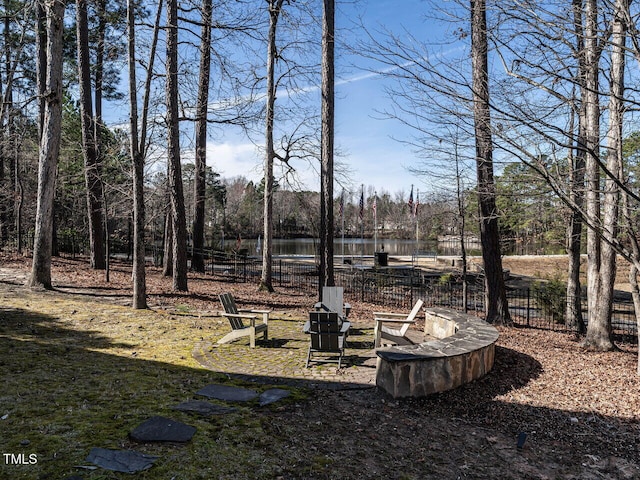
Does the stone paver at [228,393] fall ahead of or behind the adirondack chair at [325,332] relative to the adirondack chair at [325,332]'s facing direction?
behind

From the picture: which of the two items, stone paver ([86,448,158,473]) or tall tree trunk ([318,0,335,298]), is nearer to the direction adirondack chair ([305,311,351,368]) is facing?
the tall tree trunk

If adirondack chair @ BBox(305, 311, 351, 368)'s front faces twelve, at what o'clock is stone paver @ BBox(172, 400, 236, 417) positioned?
The stone paver is roughly at 7 o'clock from the adirondack chair.

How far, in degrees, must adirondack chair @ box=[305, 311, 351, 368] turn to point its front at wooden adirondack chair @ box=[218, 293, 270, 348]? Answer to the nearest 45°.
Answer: approximately 45° to its left

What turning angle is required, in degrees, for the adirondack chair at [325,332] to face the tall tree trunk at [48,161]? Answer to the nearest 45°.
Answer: approximately 45° to its left

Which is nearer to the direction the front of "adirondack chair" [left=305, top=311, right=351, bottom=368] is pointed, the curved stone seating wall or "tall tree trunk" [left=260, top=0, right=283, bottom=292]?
the tall tree trunk

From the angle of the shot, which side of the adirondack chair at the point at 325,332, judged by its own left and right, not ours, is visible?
back

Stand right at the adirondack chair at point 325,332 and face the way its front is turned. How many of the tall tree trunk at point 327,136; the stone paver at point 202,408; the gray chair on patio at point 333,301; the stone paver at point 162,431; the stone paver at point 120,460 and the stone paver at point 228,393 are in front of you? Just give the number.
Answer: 2

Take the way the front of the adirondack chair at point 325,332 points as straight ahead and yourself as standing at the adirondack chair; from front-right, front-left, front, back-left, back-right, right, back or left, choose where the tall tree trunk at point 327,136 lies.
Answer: front

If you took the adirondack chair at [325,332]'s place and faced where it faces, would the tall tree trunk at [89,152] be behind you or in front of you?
in front

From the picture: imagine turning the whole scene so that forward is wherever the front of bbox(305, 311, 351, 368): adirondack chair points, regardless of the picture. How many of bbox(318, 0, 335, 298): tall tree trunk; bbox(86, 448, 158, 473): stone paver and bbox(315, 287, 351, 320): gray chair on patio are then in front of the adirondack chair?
2

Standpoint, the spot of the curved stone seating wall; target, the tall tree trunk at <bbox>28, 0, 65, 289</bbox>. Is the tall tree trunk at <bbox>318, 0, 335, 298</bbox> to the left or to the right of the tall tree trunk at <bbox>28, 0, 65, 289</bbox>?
right

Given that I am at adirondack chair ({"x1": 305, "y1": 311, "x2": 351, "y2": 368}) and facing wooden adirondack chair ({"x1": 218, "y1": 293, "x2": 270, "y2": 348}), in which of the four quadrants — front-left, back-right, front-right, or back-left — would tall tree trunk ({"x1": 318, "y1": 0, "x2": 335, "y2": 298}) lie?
front-right

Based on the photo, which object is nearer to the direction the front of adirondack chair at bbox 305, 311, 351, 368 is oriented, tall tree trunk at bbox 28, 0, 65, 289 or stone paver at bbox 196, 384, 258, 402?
the tall tree trunk
